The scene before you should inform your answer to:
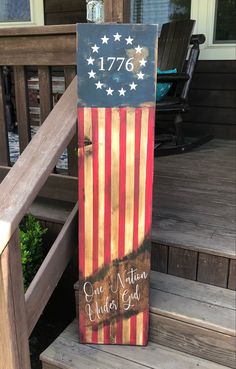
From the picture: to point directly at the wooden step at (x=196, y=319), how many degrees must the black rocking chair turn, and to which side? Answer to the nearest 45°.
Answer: approximately 45° to its left

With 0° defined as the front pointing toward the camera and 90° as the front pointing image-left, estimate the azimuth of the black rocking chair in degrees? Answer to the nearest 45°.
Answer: approximately 45°

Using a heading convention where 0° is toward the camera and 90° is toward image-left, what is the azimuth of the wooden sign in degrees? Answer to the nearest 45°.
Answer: approximately 0°

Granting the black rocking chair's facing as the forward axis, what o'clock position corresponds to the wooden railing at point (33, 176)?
The wooden railing is roughly at 11 o'clock from the black rocking chair.
